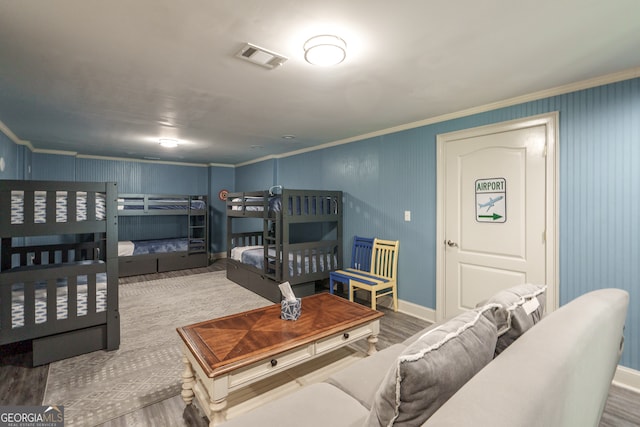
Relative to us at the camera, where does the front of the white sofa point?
facing away from the viewer and to the left of the viewer

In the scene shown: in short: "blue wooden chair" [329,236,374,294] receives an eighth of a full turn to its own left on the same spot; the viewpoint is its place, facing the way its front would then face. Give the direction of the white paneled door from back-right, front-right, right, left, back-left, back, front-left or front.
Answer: front-left

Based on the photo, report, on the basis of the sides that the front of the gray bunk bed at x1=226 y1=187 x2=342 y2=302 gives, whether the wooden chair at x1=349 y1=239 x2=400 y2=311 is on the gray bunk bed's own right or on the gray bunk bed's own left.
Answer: on the gray bunk bed's own left

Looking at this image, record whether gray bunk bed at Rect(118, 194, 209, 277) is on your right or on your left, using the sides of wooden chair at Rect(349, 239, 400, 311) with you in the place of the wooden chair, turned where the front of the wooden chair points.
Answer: on your right

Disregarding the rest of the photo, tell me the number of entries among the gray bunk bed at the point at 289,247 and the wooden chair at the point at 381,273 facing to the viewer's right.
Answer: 0

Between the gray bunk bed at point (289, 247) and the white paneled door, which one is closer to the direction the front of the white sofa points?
the gray bunk bed

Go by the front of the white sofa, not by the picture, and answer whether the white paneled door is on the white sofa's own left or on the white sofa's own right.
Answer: on the white sofa's own right
